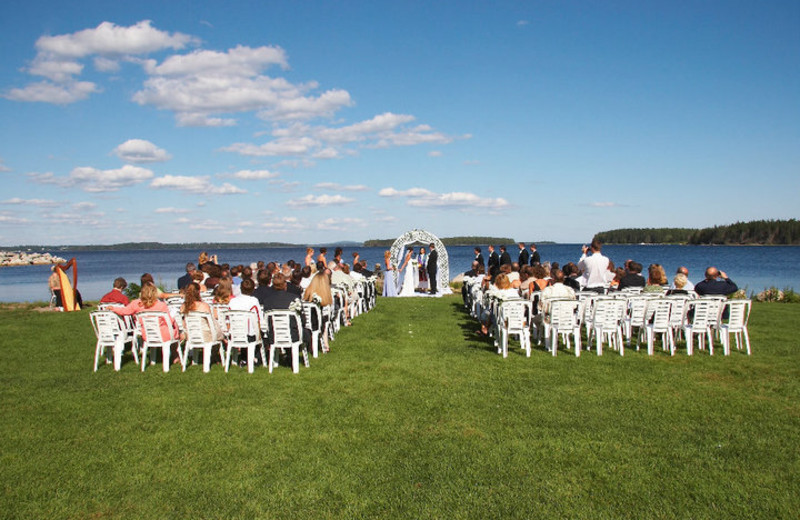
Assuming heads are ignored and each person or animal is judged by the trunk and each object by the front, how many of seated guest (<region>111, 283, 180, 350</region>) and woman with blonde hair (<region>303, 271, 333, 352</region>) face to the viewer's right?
0

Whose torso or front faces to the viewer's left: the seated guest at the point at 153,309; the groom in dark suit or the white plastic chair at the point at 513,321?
the groom in dark suit

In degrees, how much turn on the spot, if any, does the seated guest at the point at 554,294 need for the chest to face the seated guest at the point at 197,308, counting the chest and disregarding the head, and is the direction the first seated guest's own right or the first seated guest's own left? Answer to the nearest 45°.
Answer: approximately 135° to the first seated guest's own left

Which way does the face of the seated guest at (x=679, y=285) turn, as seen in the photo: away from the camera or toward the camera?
away from the camera

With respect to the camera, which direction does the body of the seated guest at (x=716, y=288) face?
away from the camera

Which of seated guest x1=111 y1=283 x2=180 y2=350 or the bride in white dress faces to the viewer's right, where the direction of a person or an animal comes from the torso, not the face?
the bride in white dress

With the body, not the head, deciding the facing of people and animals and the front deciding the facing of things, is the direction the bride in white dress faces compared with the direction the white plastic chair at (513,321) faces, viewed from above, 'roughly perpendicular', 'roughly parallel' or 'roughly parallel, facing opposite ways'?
roughly perpendicular

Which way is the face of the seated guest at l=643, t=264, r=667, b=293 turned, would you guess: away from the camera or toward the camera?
away from the camera

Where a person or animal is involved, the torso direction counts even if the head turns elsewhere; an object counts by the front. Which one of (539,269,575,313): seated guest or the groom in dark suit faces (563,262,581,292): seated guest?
(539,269,575,313): seated guest

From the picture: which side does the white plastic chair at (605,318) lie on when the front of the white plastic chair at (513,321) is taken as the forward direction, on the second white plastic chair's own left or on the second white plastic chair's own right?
on the second white plastic chair's own right

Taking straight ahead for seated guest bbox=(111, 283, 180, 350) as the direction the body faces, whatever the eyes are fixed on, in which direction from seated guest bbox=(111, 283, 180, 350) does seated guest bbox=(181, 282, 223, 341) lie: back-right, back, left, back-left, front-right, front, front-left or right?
back-right

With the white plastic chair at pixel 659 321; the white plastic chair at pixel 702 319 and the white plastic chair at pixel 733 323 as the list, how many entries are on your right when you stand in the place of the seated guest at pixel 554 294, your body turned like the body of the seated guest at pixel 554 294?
3

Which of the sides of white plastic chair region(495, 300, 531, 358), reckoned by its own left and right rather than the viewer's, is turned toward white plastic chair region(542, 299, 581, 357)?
right

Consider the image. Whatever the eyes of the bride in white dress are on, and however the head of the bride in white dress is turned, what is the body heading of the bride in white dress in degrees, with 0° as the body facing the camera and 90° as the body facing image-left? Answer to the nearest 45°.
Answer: approximately 270°

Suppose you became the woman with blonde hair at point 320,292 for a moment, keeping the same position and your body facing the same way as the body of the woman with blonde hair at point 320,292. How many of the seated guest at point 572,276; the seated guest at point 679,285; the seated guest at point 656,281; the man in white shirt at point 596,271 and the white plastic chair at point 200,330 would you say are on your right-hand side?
4

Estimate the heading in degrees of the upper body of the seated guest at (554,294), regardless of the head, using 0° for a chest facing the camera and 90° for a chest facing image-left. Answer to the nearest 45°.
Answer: approximately 180°

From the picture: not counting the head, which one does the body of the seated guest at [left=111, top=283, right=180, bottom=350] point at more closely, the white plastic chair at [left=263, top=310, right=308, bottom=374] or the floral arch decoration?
the floral arch decoration

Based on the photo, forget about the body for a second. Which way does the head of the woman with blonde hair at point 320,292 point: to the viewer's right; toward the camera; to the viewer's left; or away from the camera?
away from the camera

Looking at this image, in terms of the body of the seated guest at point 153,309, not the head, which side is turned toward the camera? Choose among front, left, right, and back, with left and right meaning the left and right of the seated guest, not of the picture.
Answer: back
